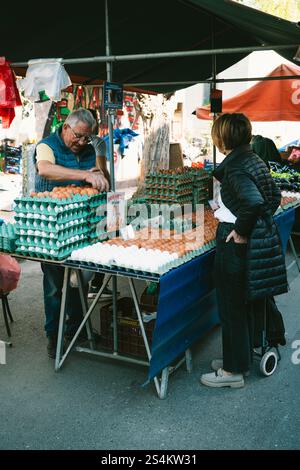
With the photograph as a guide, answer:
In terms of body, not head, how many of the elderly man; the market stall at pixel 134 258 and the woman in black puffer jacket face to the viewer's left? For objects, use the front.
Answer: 1

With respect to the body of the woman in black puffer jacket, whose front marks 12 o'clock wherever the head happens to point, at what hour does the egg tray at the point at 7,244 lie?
The egg tray is roughly at 12 o'clock from the woman in black puffer jacket.

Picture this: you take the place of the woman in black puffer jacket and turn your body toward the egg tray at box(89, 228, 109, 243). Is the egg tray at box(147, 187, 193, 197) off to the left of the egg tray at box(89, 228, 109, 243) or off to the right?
right

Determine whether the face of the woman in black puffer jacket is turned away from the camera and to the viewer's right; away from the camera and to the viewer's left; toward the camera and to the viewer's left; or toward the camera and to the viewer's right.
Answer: away from the camera and to the viewer's left

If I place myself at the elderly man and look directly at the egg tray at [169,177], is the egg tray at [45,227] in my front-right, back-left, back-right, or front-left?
back-right

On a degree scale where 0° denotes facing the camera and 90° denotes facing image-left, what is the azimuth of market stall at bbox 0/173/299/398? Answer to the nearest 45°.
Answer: approximately 315°

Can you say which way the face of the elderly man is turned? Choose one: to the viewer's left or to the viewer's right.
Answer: to the viewer's right

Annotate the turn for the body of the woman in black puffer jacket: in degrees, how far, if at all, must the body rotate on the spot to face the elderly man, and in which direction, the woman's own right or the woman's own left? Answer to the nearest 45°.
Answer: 0° — they already face them

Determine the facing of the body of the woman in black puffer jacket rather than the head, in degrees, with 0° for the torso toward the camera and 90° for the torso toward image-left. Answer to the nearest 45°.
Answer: approximately 90°
